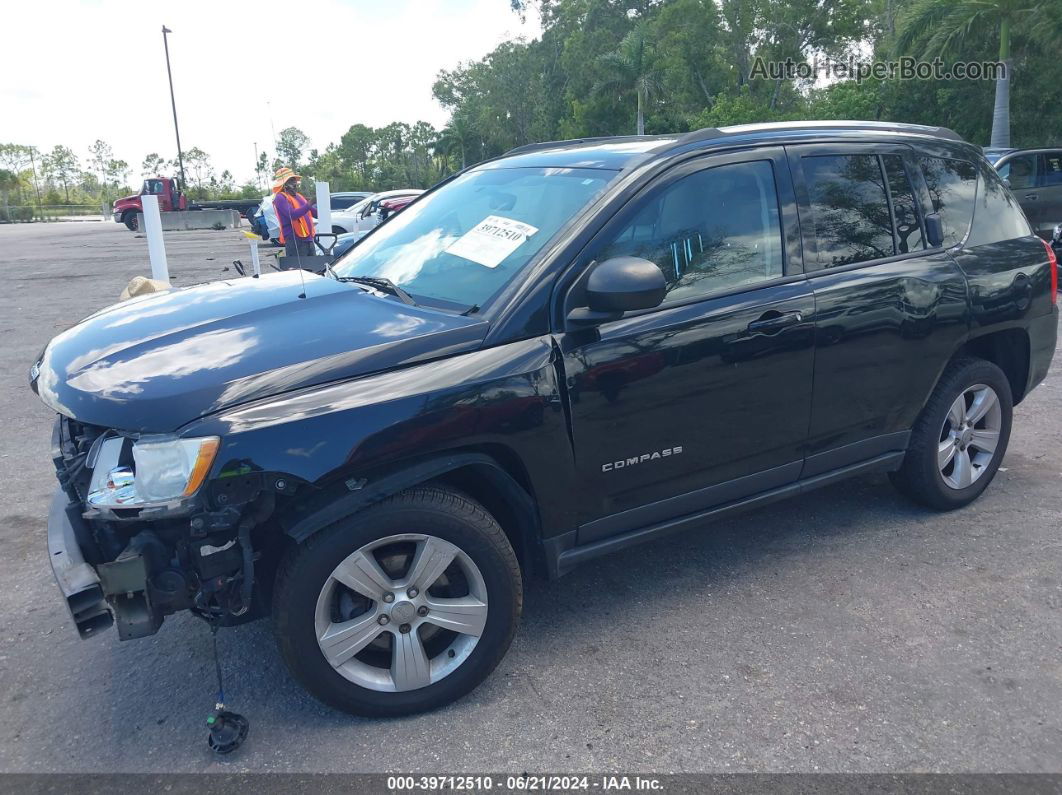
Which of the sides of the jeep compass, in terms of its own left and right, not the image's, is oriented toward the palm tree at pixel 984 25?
back

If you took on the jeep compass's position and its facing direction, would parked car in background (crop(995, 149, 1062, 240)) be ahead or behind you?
behind

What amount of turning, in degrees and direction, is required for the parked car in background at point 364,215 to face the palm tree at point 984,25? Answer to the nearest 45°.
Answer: approximately 180°

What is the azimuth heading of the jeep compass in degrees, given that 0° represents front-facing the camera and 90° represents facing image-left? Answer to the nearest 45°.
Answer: approximately 45°

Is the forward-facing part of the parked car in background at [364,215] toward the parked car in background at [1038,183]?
no

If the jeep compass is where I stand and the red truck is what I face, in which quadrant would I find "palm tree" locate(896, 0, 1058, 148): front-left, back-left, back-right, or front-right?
front-right

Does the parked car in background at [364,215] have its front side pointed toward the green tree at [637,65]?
no

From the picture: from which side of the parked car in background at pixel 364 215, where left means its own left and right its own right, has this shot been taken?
left

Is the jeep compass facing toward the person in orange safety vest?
no

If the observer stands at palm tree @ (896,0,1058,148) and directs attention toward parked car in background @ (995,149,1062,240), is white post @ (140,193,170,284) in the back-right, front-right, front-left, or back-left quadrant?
front-right

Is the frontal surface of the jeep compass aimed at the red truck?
no
